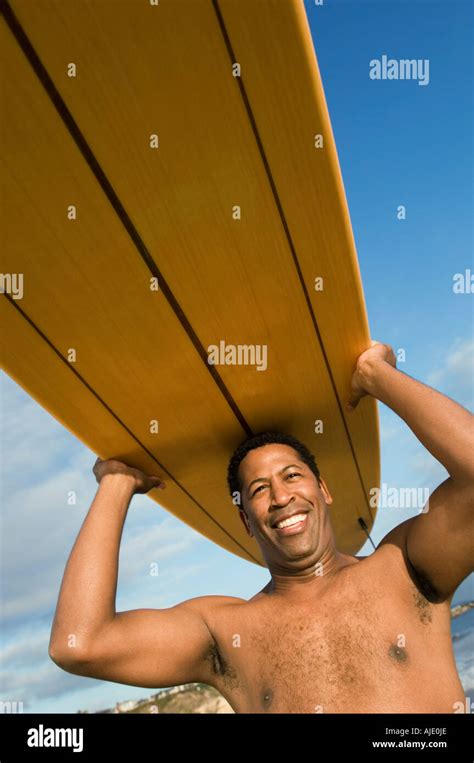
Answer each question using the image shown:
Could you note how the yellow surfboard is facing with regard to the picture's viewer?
facing the viewer and to the left of the viewer

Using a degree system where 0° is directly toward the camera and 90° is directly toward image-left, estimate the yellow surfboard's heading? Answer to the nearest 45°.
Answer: approximately 45°
